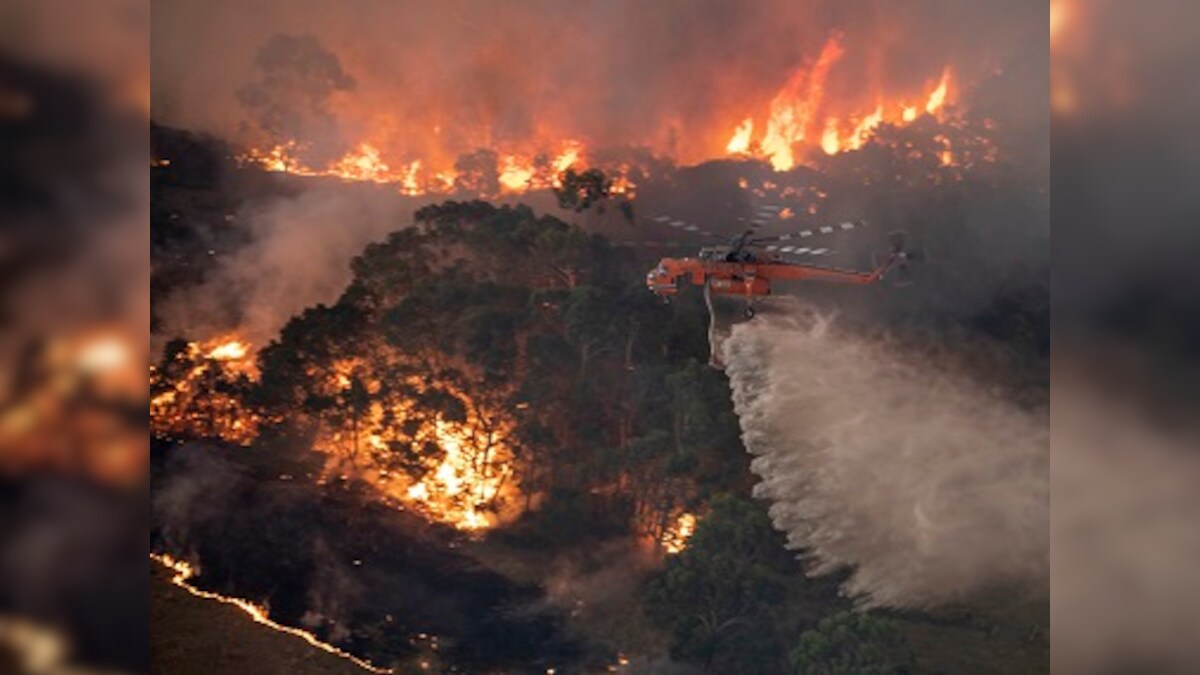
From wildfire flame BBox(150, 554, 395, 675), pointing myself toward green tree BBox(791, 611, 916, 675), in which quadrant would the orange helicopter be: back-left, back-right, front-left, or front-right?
front-left

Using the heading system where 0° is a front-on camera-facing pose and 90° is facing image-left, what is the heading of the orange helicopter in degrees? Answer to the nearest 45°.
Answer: approximately 90°

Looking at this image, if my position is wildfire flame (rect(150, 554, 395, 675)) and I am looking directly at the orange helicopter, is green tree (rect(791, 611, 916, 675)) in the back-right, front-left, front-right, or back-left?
front-right

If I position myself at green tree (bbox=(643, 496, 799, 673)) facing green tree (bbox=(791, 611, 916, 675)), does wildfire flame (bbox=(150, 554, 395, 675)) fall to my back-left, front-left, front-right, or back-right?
back-right

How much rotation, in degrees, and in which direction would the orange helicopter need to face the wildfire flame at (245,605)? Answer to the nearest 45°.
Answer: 0° — it already faces it
